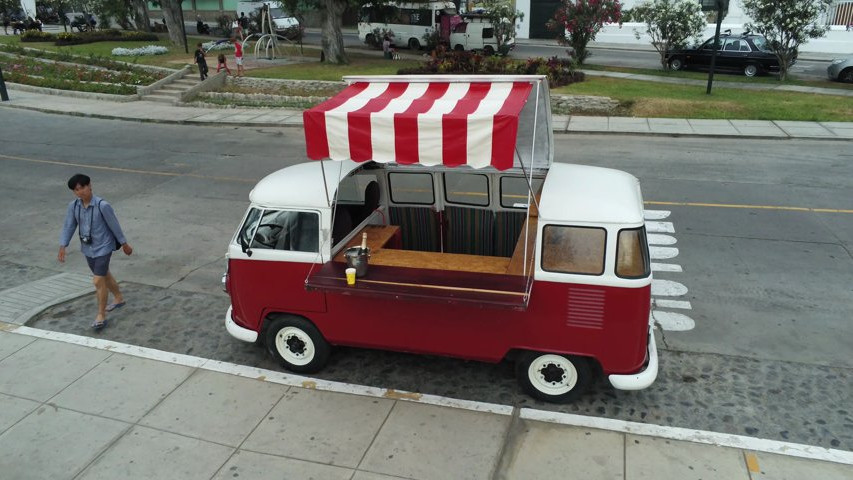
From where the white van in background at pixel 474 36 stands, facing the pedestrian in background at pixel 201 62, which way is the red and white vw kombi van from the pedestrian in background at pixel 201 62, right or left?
left

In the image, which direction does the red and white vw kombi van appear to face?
to the viewer's left

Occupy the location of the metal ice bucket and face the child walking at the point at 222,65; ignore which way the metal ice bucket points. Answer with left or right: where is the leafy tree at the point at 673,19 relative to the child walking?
right

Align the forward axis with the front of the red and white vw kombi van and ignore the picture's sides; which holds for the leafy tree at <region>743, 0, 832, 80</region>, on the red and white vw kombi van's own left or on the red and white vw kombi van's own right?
on the red and white vw kombi van's own right

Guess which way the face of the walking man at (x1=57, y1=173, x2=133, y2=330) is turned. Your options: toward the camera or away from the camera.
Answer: toward the camera

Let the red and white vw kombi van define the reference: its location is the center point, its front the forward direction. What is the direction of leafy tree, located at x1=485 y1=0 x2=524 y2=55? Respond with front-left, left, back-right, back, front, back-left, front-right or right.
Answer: right

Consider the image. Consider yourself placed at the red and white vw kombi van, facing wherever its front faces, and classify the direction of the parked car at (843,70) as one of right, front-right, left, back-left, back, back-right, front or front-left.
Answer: back-right

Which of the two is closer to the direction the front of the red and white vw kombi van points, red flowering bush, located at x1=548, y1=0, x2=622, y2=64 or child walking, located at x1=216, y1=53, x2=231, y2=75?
the child walking

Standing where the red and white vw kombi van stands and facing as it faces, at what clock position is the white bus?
The white bus is roughly at 3 o'clock from the red and white vw kombi van.

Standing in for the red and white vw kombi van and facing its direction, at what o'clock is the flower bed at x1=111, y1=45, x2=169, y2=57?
The flower bed is roughly at 2 o'clock from the red and white vw kombi van.

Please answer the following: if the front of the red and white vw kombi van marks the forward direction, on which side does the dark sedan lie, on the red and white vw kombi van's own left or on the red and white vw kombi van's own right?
on the red and white vw kombi van's own right

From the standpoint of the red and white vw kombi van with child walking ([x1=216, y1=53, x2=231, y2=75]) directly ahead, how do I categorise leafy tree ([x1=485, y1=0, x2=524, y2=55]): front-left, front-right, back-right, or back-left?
front-right

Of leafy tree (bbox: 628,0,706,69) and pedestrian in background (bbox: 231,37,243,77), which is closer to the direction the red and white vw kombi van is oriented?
the pedestrian in background

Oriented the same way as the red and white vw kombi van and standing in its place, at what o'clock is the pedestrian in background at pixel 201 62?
The pedestrian in background is roughly at 2 o'clock from the red and white vw kombi van.

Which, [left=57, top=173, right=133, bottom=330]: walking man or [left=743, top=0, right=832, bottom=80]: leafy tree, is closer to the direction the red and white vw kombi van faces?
the walking man

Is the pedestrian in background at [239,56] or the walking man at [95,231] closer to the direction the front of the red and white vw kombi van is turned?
the walking man
